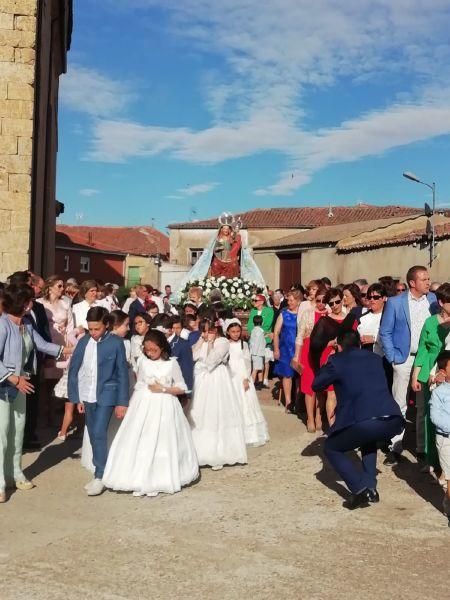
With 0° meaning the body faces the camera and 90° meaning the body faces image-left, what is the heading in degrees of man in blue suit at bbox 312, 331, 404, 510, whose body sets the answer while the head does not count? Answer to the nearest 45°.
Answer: approximately 135°

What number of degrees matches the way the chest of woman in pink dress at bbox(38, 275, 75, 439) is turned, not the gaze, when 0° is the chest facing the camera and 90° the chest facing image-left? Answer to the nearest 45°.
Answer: approximately 315°

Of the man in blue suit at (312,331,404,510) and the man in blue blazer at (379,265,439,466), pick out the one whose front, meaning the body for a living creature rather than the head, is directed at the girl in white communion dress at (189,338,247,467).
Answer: the man in blue suit at (312,331,404,510)
